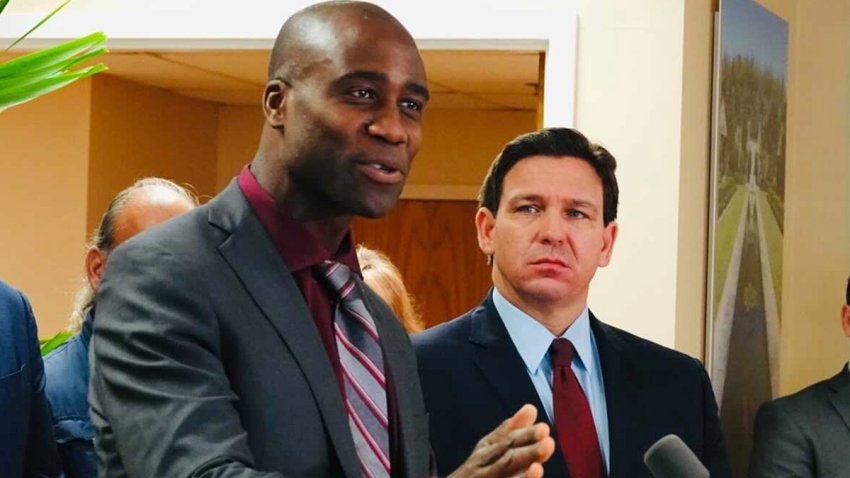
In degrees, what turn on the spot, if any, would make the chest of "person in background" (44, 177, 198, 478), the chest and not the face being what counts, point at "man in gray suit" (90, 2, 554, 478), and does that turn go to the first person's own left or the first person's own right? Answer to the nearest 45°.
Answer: approximately 45° to the first person's own right

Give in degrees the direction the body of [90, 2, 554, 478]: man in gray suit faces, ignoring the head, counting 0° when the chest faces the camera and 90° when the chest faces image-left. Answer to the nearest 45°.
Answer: approximately 315°

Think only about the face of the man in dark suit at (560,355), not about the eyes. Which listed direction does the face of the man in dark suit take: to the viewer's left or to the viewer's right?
to the viewer's left

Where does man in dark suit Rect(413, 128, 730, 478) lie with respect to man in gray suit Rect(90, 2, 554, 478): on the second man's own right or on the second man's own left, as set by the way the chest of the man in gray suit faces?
on the second man's own left

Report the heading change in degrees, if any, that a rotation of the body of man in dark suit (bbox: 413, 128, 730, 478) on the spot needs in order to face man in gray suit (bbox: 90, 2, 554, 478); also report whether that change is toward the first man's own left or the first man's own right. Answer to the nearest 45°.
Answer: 0° — they already face them

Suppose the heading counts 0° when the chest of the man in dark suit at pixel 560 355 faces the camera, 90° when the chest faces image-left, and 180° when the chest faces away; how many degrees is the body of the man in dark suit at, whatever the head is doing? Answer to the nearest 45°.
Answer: approximately 0°

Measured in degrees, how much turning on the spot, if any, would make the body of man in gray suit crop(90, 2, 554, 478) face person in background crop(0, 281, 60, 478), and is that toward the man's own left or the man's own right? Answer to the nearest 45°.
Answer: approximately 180°

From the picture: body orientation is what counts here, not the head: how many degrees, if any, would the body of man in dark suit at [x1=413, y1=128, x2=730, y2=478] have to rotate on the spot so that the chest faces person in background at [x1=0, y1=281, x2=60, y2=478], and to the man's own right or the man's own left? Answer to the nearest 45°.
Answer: approximately 90° to the man's own right

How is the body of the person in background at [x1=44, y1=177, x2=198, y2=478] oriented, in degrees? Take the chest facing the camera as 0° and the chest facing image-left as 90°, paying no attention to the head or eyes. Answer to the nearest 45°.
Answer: approximately 315°

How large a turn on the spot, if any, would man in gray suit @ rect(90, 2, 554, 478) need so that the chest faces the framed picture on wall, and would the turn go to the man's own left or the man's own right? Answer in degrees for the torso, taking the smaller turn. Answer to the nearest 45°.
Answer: approximately 90° to the man's own left
